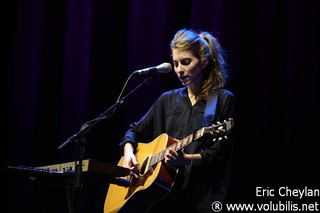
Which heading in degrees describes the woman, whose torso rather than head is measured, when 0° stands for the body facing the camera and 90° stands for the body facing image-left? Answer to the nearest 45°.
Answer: approximately 45°

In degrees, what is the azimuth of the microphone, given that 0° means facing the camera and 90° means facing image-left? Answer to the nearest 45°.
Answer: approximately 270°

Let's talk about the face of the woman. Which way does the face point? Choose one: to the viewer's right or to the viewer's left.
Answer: to the viewer's left
